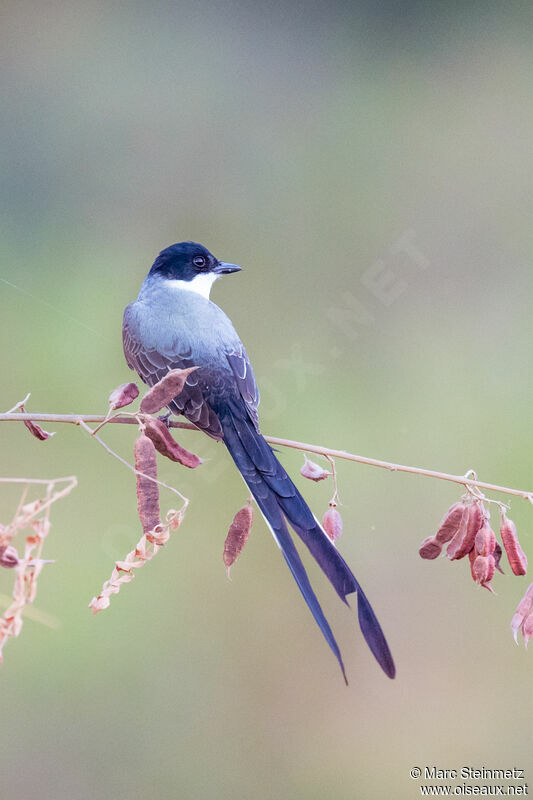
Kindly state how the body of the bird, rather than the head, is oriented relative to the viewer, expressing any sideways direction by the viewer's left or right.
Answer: facing away from the viewer and to the left of the viewer
